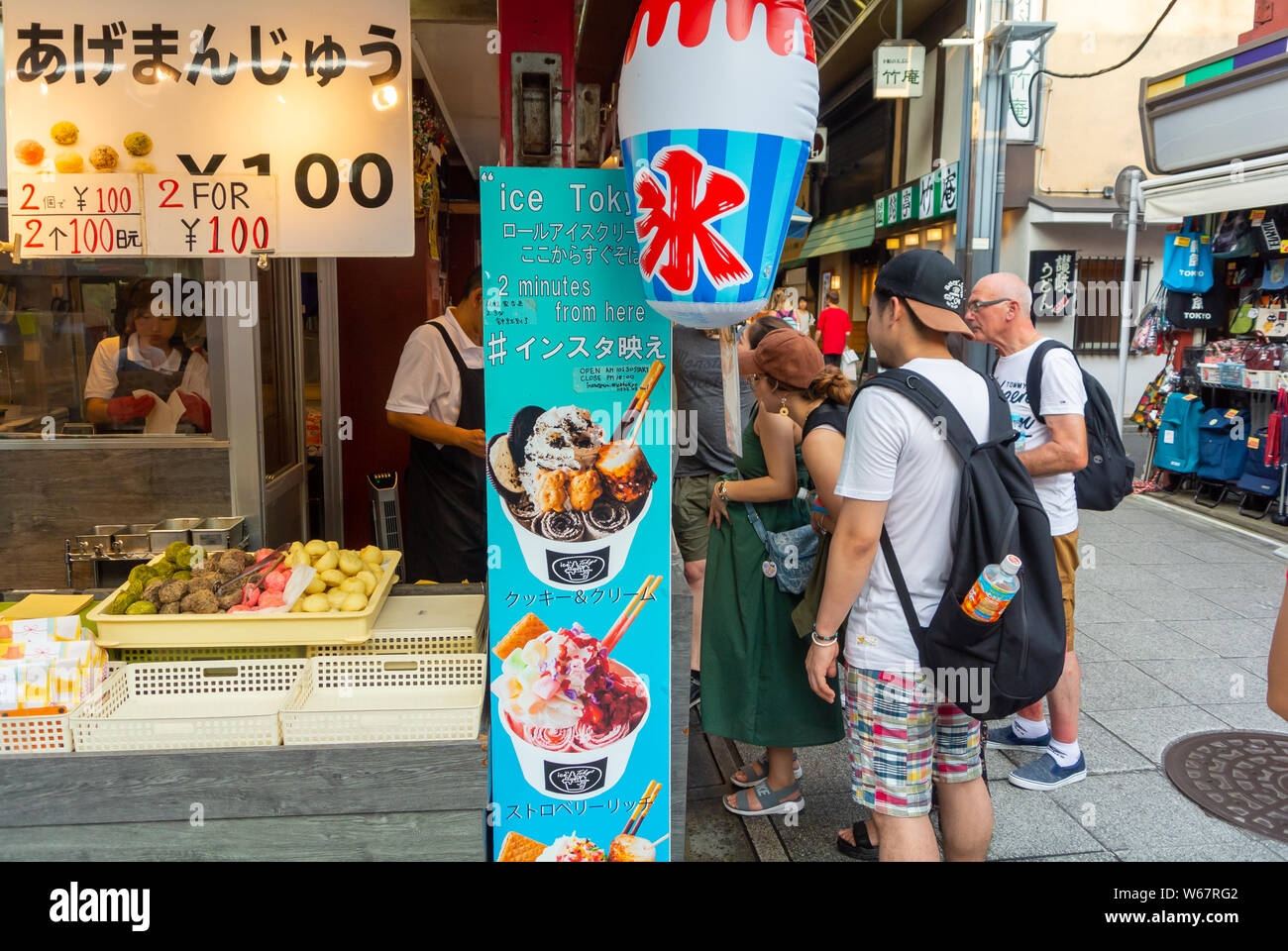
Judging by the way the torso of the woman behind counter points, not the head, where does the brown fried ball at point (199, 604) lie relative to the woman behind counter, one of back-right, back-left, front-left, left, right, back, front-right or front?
front

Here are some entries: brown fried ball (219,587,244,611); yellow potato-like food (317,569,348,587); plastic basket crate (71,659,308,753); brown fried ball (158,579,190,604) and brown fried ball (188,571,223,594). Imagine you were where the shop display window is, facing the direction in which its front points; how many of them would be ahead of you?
5

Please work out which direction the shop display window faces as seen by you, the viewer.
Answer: facing the viewer

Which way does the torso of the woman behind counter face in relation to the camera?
toward the camera

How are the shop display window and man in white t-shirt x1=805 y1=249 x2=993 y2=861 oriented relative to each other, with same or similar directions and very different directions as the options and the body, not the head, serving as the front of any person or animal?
very different directions

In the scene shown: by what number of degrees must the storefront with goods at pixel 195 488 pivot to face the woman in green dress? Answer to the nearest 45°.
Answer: approximately 90° to its left

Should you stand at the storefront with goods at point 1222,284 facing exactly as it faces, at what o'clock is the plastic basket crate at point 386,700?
The plastic basket crate is roughly at 11 o'clock from the storefront with goods.

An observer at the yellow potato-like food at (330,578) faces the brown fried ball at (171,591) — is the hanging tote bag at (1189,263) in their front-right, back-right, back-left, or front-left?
back-right

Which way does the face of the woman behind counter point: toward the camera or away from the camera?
toward the camera

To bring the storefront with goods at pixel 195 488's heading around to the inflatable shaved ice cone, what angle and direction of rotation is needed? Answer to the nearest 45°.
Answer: approximately 45° to its left

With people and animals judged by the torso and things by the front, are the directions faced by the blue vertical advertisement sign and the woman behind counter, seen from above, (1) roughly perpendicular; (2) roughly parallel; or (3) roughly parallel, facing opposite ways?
roughly parallel

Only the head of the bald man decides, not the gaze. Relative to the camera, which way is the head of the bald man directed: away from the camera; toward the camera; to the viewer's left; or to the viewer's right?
to the viewer's left

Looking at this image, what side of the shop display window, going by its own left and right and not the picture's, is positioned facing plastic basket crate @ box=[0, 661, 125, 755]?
front

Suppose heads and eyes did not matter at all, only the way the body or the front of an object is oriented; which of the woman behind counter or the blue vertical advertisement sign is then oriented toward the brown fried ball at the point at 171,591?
the woman behind counter

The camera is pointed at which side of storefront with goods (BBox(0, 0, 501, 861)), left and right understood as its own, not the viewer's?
front

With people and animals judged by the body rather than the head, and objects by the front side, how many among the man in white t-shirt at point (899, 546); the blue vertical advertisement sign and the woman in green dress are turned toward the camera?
1

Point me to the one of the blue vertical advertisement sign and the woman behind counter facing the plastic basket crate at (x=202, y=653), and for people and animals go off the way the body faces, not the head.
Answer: the woman behind counter

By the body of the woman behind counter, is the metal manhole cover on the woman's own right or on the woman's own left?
on the woman's own left
